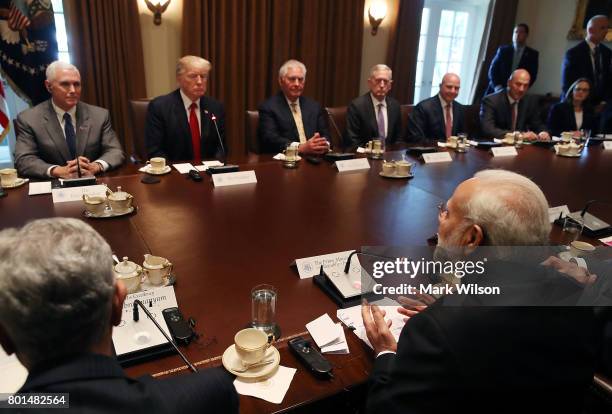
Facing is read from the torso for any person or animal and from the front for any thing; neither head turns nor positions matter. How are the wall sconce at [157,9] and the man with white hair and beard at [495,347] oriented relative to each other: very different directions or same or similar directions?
very different directions

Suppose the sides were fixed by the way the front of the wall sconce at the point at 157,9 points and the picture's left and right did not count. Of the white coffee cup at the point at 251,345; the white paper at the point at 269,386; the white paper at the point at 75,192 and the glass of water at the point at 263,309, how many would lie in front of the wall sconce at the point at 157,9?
4

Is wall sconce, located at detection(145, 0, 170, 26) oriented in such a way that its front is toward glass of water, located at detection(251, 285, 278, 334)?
yes

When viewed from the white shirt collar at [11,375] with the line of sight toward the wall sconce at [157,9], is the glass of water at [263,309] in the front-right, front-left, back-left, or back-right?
front-right

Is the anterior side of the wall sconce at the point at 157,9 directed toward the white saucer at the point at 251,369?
yes

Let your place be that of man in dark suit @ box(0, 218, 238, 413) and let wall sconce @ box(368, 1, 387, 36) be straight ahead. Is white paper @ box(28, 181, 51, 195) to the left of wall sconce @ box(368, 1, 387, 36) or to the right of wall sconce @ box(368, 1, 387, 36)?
left

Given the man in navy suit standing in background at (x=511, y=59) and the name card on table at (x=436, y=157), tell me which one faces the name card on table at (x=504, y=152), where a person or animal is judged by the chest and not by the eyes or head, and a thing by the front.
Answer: the man in navy suit standing in background

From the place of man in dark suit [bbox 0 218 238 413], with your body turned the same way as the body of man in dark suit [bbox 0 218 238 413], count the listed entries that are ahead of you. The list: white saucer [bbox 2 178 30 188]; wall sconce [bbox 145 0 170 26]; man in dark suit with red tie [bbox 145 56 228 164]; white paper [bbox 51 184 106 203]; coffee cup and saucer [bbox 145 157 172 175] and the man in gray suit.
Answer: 6

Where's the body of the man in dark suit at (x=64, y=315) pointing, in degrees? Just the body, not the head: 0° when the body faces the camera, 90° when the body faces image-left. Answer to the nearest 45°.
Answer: approximately 180°

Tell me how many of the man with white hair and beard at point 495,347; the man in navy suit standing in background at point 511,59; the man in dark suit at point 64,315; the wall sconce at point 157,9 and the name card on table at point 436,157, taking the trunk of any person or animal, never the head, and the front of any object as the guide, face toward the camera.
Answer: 3

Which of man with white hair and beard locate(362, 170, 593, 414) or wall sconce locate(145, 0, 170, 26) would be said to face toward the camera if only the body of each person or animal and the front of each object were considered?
the wall sconce

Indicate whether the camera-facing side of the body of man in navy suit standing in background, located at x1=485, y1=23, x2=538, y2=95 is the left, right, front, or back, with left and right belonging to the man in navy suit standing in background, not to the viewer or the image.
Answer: front

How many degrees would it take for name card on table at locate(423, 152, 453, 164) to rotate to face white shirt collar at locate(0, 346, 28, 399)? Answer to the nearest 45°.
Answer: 0° — it already faces it

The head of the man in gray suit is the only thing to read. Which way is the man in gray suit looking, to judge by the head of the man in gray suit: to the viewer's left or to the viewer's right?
to the viewer's right

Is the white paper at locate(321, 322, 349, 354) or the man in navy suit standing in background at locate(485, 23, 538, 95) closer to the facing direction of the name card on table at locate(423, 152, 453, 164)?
the white paper

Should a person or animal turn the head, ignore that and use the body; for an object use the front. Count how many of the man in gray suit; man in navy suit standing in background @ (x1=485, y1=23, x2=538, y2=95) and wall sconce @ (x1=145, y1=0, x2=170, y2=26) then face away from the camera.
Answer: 0

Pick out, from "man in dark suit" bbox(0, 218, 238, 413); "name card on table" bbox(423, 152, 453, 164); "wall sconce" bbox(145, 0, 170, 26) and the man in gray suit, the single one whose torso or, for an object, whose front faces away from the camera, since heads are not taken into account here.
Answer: the man in dark suit

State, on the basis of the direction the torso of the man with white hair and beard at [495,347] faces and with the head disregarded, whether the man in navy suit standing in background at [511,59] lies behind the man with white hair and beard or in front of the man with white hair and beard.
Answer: in front

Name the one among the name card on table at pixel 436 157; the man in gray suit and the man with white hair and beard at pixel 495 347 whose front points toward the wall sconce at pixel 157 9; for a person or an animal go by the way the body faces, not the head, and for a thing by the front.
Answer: the man with white hair and beard

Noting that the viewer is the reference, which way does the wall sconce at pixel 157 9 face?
facing the viewer
